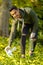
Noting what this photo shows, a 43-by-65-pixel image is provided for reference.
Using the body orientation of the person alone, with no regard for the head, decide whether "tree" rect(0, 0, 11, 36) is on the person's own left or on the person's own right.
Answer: on the person's own right

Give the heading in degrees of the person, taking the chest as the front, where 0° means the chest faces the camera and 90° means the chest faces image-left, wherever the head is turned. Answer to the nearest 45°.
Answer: approximately 45°
